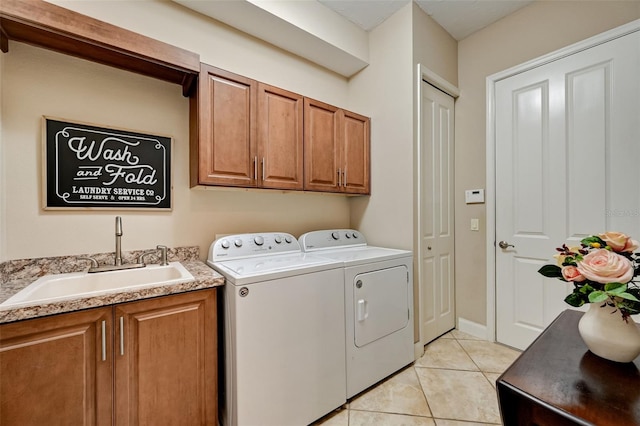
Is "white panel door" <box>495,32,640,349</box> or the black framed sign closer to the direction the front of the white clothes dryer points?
the white panel door

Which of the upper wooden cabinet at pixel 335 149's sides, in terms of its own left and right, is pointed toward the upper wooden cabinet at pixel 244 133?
right

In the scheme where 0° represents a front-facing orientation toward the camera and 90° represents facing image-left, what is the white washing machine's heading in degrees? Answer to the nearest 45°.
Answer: approximately 315°

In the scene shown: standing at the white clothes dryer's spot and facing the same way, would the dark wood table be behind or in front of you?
in front

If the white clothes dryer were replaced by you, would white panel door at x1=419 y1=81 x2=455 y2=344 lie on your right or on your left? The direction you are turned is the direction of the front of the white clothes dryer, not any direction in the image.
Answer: on your left

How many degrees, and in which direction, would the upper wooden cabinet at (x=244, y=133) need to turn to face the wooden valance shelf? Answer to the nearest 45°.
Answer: approximately 135° to its right

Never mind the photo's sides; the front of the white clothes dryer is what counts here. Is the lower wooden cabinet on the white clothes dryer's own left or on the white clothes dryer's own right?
on the white clothes dryer's own right

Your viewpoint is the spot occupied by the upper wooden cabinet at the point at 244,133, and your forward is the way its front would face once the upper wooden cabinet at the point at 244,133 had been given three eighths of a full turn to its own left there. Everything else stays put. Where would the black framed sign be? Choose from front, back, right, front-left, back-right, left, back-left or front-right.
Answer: left

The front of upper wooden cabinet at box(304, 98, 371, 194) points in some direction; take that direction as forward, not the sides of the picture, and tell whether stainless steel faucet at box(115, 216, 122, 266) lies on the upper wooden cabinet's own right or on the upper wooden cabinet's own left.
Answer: on the upper wooden cabinet's own right

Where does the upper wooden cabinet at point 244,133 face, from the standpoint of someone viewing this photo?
facing the viewer and to the right of the viewer

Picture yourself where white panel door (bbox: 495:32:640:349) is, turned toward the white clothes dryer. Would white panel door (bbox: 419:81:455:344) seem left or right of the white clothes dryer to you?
right
